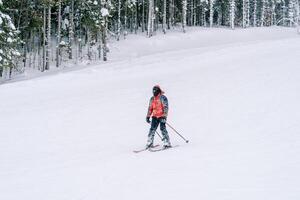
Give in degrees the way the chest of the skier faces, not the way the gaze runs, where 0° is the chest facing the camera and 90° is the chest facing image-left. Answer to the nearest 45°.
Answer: approximately 45°

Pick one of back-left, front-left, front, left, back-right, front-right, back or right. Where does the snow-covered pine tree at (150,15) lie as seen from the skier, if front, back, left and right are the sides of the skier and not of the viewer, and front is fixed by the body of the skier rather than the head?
back-right

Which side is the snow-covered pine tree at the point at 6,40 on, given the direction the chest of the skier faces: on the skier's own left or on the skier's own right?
on the skier's own right
